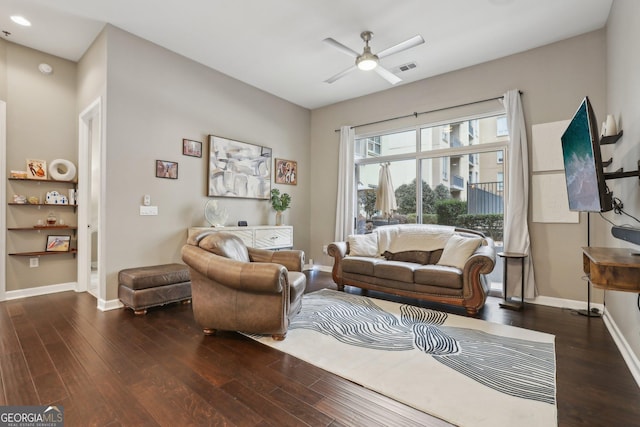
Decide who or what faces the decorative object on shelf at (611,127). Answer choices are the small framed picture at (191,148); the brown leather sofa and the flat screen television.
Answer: the small framed picture

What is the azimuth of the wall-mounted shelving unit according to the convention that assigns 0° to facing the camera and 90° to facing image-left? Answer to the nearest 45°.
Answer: approximately 0°

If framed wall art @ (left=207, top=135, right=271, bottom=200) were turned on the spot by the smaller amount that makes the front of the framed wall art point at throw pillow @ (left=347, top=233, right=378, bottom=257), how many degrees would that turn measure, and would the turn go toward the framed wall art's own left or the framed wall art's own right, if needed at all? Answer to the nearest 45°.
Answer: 0° — it already faces it

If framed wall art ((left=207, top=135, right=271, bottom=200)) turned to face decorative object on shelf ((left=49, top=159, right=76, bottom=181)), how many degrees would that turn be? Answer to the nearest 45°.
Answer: approximately 135° to its right

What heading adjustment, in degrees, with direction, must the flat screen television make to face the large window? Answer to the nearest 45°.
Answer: approximately 45° to its right

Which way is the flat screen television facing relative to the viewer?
to the viewer's left

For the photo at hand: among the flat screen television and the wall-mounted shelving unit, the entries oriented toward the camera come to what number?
1

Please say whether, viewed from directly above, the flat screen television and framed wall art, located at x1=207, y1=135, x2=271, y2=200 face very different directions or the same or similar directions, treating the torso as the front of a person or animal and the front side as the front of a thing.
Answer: very different directions

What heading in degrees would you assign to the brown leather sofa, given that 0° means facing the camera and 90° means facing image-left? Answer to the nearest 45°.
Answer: approximately 45°

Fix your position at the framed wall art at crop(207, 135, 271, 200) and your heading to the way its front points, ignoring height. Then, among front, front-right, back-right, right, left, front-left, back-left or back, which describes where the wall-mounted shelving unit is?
back-right
